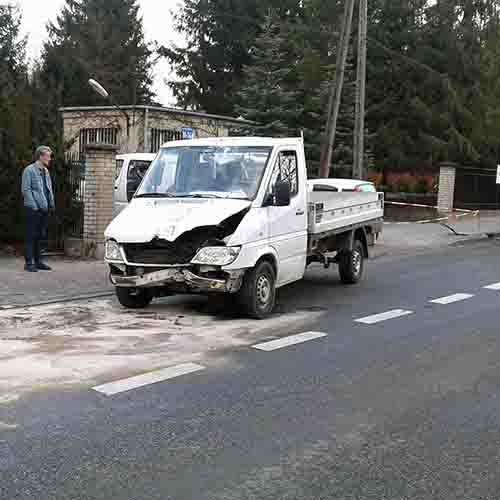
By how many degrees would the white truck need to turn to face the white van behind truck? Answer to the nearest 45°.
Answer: approximately 135° to its right

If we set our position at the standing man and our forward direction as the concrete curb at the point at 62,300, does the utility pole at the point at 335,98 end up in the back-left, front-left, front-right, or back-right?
back-left

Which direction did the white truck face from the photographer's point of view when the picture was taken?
facing the viewer and to the left of the viewer

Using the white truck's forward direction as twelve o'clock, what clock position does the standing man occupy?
The standing man is roughly at 3 o'clock from the white truck.

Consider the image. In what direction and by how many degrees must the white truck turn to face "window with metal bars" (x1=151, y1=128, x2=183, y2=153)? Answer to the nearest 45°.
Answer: approximately 135° to its right

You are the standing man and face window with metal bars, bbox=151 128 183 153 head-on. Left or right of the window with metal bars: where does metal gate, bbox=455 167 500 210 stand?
right

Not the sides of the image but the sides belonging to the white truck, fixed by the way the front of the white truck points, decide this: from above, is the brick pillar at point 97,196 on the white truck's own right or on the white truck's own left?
on the white truck's own right

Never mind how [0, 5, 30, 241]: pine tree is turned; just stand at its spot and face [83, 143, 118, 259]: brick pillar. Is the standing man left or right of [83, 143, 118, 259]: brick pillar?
right

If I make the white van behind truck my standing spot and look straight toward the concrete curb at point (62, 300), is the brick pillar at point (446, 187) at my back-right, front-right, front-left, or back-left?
back-left

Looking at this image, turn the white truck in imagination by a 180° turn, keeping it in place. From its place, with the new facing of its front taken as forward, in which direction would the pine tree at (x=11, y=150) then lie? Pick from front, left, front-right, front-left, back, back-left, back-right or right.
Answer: left

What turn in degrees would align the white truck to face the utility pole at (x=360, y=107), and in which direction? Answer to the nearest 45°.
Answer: approximately 135° to its right
